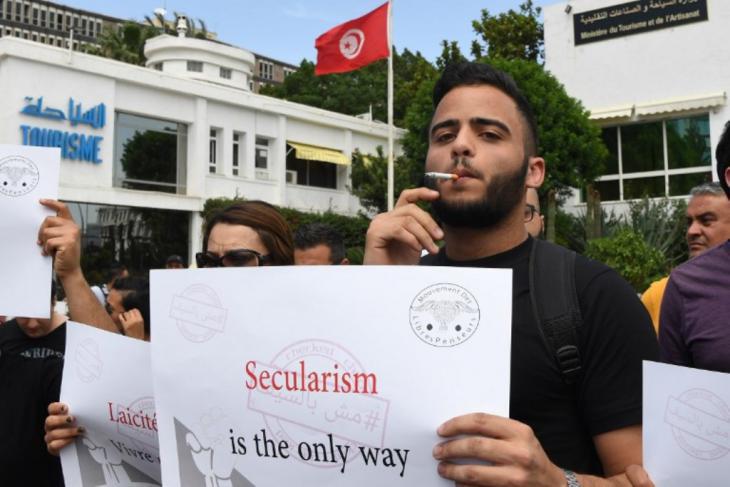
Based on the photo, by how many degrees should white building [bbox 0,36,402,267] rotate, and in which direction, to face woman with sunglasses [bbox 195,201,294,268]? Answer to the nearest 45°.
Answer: approximately 45° to its right

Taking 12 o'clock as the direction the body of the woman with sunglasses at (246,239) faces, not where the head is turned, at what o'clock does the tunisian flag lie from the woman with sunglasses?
The tunisian flag is roughly at 5 o'clock from the woman with sunglasses.

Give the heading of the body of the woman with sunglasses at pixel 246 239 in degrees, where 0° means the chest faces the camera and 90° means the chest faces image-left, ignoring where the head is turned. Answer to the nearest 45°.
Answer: approximately 45°

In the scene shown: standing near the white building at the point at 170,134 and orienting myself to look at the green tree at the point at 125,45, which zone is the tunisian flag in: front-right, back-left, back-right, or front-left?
back-right

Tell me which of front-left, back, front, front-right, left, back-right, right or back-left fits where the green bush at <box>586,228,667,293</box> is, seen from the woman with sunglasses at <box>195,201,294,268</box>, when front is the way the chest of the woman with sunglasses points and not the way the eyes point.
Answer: back

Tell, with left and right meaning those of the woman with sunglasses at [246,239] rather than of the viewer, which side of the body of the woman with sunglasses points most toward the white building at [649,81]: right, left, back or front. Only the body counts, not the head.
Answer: back

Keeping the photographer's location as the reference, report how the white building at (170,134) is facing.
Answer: facing the viewer and to the right of the viewer

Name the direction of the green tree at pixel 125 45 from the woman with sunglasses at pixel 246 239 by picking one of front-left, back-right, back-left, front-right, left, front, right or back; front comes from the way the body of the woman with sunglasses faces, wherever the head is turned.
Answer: back-right

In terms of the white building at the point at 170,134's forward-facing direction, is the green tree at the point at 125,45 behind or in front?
behind

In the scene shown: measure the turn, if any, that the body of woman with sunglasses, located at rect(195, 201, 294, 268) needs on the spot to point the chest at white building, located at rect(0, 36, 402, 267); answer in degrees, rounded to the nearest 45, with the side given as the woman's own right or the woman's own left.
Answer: approximately 135° to the woman's own right

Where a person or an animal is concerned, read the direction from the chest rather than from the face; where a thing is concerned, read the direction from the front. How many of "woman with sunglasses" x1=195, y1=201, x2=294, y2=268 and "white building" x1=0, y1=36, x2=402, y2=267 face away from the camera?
0
